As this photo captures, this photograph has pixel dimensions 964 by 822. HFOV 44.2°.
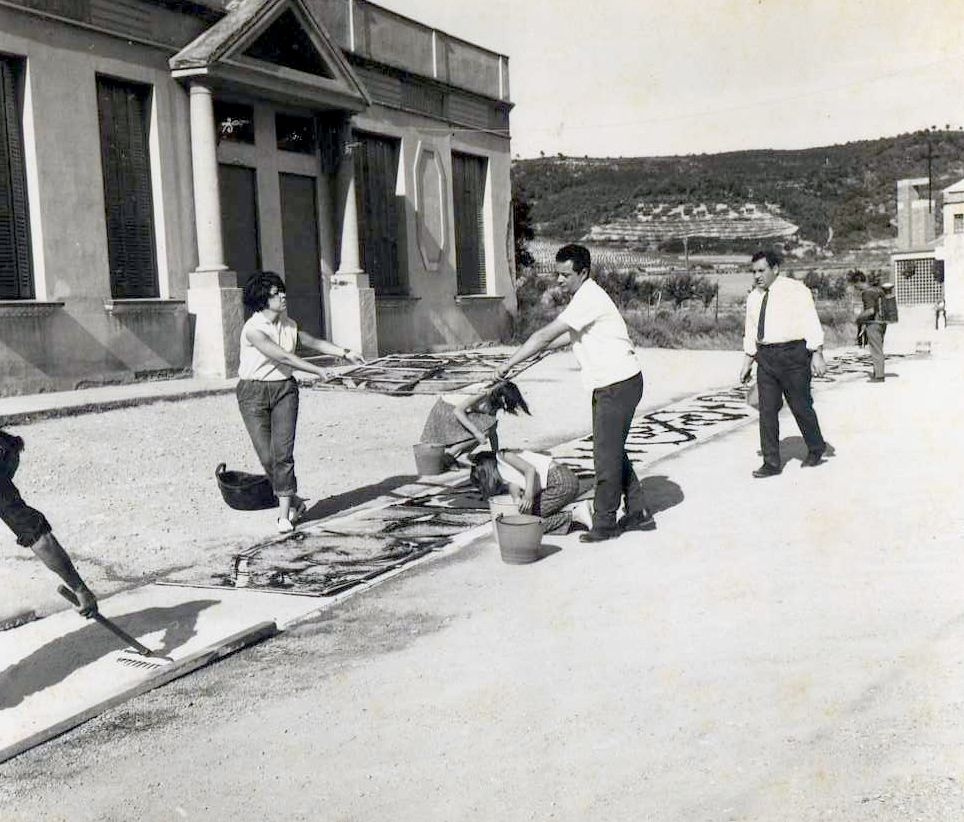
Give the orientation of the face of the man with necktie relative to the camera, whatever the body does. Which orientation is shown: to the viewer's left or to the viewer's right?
to the viewer's left

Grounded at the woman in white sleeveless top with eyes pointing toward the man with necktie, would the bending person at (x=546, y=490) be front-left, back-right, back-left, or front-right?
front-right

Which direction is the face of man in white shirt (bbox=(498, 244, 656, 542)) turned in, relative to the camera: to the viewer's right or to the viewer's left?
to the viewer's left

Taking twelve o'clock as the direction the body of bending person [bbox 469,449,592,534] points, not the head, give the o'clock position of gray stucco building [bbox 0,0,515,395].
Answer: The gray stucco building is roughly at 2 o'clock from the bending person.

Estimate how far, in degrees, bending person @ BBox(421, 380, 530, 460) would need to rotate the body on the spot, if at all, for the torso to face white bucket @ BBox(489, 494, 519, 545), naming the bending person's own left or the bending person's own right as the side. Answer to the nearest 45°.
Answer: approximately 90° to the bending person's own right

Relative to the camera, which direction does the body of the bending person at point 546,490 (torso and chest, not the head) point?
to the viewer's left

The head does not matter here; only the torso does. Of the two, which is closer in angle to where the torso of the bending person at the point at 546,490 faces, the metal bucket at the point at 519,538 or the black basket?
the black basket

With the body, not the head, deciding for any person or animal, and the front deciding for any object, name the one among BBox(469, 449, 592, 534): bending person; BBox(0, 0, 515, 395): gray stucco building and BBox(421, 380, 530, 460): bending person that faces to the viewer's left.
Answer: BBox(469, 449, 592, 534): bending person

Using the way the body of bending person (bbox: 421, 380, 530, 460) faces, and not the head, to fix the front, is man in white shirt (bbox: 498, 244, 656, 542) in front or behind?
in front

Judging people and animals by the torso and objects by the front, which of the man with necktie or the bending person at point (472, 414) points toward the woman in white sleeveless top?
the man with necktie

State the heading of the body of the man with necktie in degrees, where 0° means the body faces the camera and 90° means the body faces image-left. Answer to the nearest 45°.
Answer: approximately 45°

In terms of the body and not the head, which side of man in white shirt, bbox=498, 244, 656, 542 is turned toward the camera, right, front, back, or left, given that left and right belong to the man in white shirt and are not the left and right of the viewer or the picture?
left

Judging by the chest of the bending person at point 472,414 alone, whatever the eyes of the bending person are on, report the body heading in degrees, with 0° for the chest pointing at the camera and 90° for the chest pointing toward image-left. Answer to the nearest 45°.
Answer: approximately 270°

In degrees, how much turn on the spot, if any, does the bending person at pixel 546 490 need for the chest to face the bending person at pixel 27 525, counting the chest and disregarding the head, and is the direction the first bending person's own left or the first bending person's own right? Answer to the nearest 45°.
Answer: approximately 45° to the first bending person's own left

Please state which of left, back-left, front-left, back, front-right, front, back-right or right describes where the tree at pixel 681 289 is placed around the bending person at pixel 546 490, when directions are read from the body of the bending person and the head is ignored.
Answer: right

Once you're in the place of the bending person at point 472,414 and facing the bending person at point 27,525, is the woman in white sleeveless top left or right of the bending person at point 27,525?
right

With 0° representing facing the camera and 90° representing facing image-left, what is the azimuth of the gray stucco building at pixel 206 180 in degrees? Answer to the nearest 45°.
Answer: approximately 315°

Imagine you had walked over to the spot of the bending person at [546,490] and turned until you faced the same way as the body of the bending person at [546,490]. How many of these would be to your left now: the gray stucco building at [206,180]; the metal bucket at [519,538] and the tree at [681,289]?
1

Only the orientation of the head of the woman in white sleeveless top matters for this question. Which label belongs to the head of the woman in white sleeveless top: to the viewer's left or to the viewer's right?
to the viewer's right
